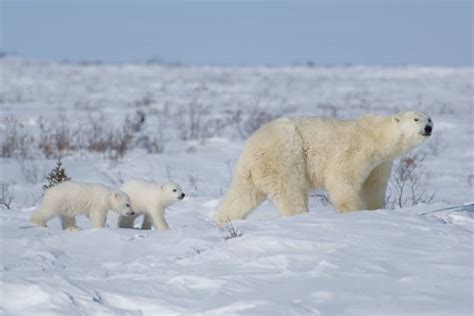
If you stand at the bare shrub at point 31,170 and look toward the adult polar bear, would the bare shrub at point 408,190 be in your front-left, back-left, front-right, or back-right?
front-left

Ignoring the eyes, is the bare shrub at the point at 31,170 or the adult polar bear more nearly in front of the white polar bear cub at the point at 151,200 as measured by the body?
the adult polar bear

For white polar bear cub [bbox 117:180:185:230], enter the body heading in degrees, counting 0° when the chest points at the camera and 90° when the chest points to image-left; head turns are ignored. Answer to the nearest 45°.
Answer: approximately 270°

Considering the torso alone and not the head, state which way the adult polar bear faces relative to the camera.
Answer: to the viewer's right

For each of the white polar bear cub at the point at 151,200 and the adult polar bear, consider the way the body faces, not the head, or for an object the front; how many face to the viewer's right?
2

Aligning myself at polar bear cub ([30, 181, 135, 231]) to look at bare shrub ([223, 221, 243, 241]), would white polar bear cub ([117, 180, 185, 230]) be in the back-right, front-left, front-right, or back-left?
front-left

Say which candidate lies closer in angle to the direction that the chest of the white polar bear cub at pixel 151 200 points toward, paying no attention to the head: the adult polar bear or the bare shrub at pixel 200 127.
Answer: the adult polar bear

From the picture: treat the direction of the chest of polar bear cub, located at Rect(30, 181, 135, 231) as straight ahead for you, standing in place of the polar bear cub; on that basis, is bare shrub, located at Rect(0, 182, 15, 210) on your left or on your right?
on your left

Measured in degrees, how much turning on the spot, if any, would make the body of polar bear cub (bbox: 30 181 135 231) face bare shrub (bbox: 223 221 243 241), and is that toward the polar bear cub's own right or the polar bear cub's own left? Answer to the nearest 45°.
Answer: approximately 45° to the polar bear cub's own right

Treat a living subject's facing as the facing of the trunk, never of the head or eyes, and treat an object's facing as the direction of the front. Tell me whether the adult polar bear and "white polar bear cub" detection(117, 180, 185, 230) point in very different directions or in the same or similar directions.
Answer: same or similar directions

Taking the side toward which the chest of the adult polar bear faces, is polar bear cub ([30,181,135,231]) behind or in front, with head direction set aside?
behind

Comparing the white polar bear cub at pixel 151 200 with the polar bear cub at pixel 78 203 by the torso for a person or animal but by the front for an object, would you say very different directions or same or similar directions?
same or similar directions

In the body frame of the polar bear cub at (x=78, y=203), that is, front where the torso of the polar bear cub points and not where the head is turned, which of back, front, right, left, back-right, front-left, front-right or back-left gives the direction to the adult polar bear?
front

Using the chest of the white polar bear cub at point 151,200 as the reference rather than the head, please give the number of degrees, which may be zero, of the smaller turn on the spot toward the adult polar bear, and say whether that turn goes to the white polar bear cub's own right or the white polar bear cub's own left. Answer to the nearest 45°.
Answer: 0° — it already faces it

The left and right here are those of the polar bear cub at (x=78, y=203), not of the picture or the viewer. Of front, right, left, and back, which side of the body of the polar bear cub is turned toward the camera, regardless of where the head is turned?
right

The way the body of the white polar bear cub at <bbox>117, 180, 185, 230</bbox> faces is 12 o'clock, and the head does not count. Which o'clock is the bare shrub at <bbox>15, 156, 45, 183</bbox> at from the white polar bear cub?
The bare shrub is roughly at 8 o'clock from the white polar bear cub.
